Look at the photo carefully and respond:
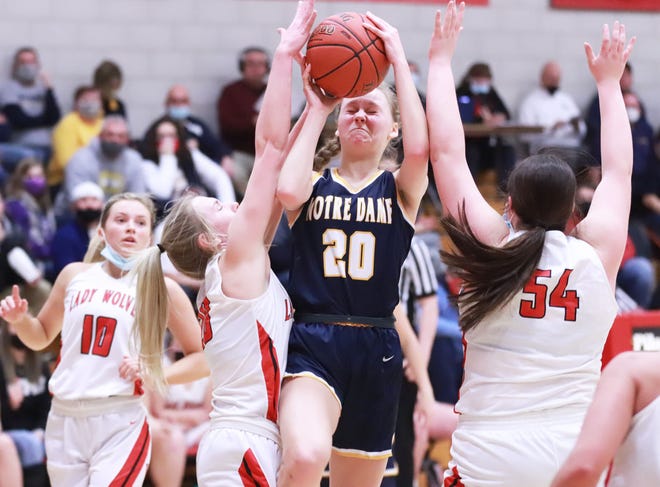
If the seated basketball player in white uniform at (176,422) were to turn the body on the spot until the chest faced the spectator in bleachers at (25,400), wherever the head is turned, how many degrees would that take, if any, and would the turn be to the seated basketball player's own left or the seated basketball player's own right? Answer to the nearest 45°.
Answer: approximately 90° to the seated basketball player's own right

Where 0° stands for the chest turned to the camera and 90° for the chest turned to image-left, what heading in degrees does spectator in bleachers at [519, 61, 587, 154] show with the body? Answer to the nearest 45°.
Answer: approximately 0°

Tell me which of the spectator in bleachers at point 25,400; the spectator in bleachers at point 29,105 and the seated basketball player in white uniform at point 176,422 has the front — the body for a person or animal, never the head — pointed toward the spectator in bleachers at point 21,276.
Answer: the spectator in bleachers at point 29,105

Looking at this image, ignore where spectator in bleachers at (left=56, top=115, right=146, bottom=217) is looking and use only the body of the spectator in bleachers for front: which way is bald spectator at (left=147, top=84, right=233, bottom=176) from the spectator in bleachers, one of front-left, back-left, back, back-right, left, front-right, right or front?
back-left

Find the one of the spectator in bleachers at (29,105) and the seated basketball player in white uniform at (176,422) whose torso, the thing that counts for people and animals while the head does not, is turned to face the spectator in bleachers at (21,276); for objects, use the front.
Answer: the spectator in bleachers at (29,105)

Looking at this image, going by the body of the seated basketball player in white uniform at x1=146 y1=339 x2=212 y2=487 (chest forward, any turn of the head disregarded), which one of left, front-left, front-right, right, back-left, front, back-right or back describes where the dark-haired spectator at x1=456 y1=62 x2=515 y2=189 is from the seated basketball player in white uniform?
back-left

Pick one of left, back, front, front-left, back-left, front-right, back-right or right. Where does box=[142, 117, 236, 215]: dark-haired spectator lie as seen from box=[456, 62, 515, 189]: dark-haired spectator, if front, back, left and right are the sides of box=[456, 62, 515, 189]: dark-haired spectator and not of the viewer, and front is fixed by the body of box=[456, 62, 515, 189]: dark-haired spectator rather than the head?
front-right

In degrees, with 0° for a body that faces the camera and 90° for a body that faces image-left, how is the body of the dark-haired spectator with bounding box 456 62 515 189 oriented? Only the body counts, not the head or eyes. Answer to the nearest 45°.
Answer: approximately 0°

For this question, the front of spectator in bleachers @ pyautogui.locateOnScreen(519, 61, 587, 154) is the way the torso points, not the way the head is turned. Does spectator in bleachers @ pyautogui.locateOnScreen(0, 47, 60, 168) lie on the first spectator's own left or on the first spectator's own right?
on the first spectator's own right
